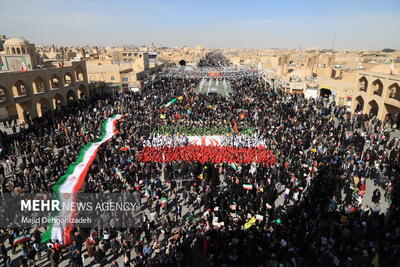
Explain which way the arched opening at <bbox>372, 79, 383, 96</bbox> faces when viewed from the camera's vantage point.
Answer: facing the viewer and to the left of the viewer
